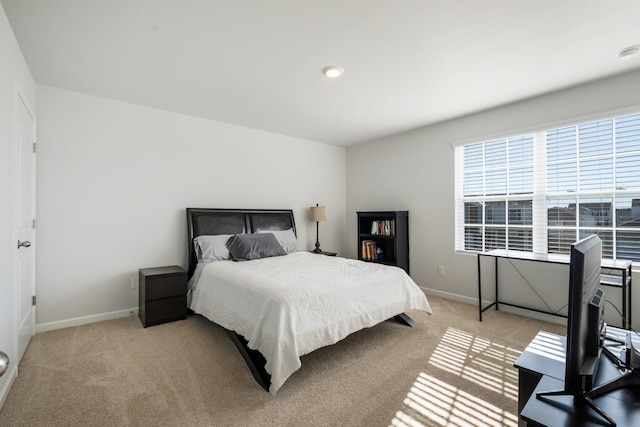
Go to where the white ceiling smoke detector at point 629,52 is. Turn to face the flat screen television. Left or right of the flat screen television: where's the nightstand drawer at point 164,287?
right

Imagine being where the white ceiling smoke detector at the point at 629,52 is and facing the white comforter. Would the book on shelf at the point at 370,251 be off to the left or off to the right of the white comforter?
right

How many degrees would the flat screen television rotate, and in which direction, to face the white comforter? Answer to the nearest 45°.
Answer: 0° — it already faces it

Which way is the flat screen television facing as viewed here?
to the viewer's left

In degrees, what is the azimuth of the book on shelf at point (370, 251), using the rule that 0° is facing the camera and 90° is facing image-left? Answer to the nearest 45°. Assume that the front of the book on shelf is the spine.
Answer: approximately 45°

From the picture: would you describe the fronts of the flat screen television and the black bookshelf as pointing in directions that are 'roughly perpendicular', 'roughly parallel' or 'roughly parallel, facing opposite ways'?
roughly perpendicular

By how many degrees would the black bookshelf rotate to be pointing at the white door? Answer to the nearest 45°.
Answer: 0° — it already faces it
